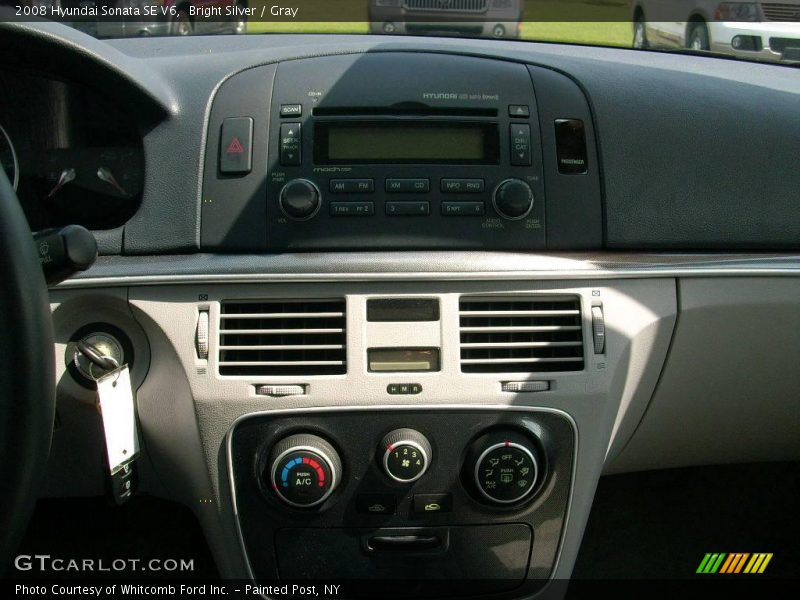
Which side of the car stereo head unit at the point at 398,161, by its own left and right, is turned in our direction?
front

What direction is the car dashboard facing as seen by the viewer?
toward the camera
